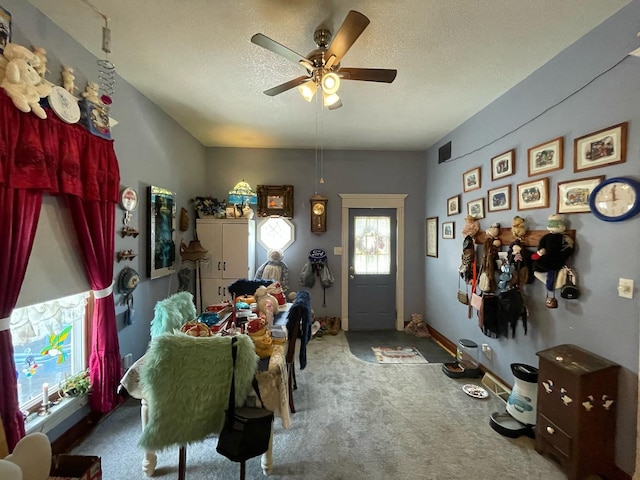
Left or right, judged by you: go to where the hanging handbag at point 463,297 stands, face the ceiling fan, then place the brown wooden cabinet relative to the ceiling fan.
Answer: left

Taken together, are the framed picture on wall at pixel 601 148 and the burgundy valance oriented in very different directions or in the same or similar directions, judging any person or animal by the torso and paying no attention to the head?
very different directions

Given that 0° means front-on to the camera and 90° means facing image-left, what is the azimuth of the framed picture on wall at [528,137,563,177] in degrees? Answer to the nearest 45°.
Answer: approximately 45°

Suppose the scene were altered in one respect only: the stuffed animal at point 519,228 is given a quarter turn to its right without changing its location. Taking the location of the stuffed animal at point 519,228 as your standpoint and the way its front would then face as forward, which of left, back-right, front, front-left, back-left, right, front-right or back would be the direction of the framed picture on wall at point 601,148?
back

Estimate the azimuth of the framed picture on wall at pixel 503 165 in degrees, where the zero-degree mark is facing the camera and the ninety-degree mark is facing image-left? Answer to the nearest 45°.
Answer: approximately 45°

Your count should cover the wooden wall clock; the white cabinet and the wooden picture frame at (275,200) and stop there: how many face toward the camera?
3

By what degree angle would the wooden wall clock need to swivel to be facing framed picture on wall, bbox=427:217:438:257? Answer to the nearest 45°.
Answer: approximately 90° to its left

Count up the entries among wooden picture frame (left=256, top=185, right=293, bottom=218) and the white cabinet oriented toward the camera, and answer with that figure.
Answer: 2

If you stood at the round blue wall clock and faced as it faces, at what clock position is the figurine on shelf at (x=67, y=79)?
The figurine on shelf is roughly at 12 o'clock from the round blue wall clock.
